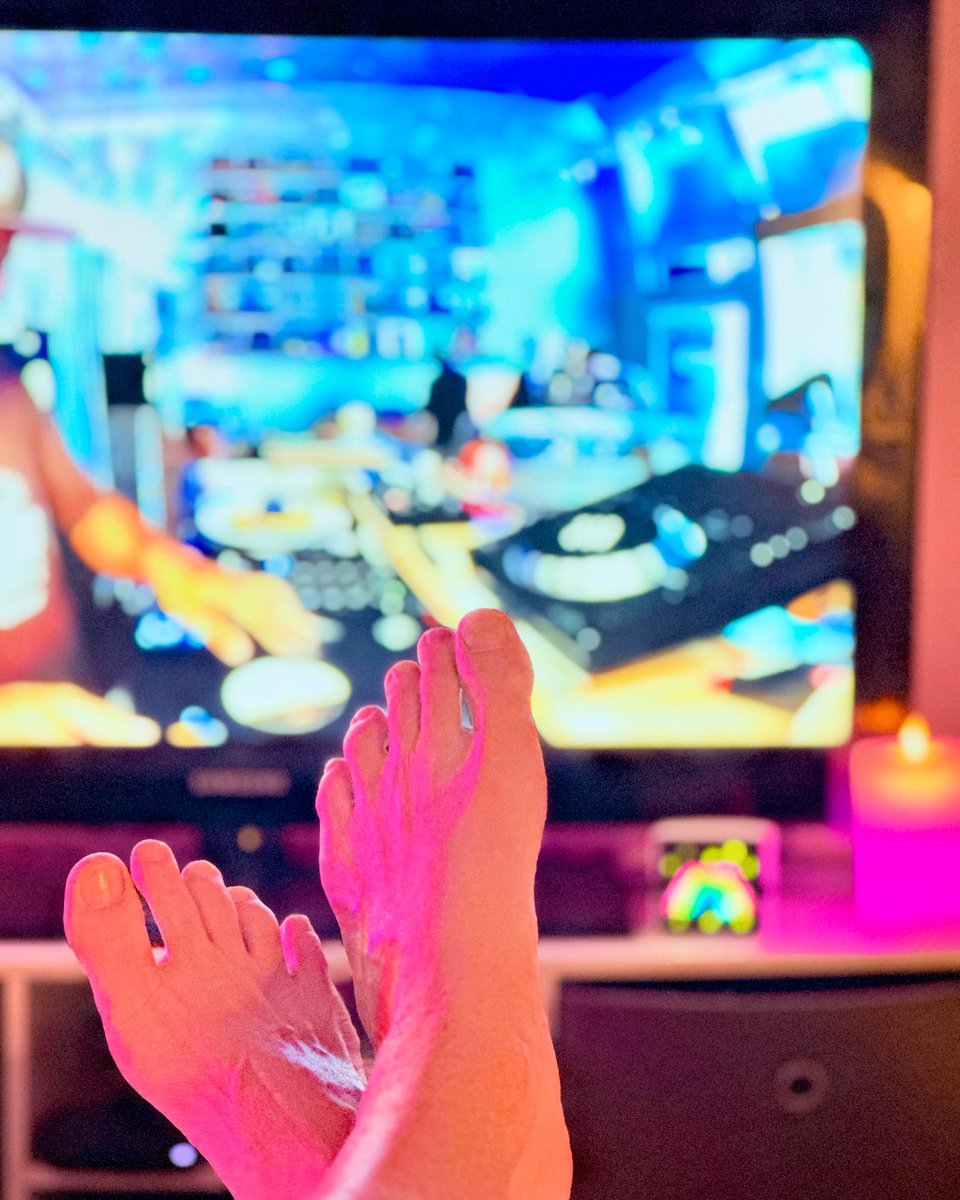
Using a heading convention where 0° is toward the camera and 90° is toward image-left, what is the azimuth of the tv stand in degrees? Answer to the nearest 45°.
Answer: approximately 0°

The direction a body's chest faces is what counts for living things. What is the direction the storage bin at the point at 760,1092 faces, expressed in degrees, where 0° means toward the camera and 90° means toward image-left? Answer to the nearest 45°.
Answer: approximately 0°
